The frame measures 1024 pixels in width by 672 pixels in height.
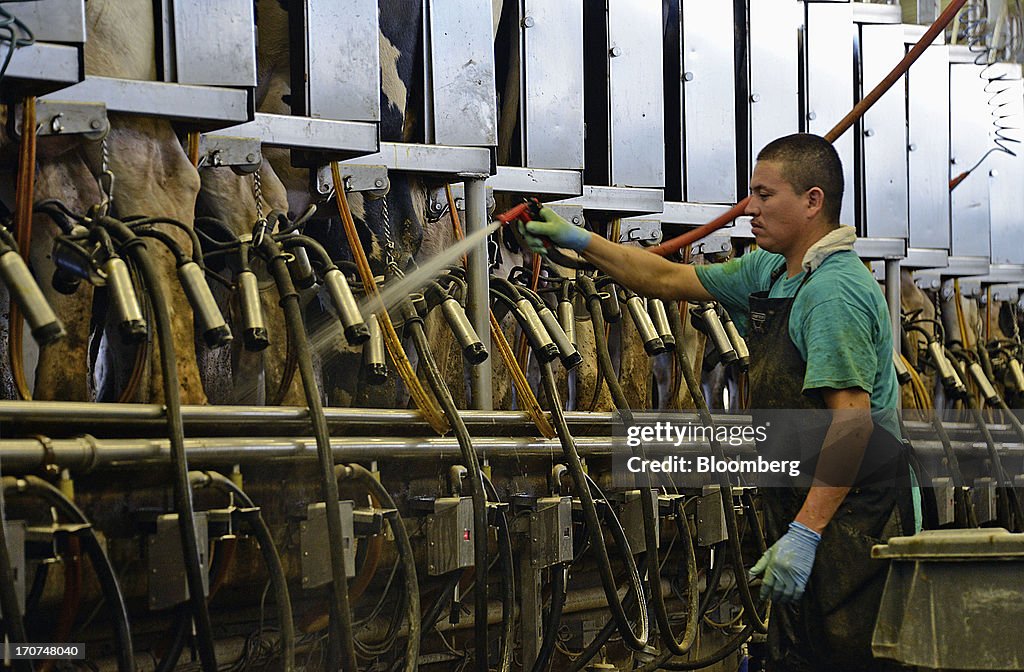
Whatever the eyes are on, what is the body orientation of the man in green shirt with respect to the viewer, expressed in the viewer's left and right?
facing to the left of the viewer

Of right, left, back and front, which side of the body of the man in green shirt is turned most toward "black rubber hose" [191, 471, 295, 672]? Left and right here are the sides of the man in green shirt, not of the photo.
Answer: front

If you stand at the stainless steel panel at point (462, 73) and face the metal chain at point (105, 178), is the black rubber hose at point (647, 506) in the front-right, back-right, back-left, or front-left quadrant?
back-left

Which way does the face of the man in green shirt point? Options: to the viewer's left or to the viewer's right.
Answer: to the viewer's left

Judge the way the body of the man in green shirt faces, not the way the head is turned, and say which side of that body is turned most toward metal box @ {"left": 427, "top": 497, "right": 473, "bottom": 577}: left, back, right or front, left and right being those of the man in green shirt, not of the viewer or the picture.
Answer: front

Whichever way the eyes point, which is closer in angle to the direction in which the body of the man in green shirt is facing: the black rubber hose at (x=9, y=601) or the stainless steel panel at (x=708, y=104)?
the black rubber hose

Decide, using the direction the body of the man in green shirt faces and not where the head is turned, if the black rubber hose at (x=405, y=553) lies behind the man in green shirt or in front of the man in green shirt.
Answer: in front

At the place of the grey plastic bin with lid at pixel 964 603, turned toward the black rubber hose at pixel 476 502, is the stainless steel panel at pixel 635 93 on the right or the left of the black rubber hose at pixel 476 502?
right

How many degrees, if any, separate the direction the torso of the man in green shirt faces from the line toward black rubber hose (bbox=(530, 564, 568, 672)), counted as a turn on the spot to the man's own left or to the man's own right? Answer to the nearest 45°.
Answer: approximately 45° to the man's own right
